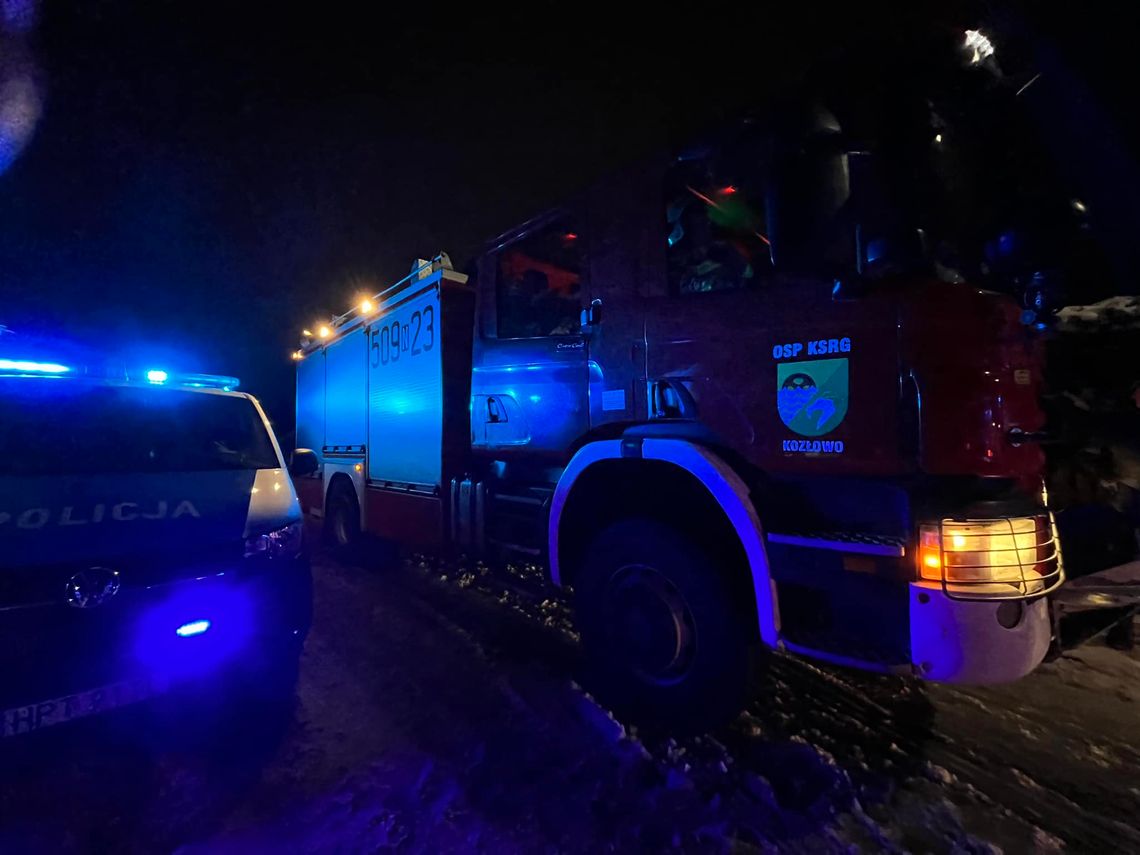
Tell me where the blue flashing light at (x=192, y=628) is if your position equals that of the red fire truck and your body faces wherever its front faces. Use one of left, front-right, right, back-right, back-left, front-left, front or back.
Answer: back-right

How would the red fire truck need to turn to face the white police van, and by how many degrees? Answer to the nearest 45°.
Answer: approximately 135° to its right

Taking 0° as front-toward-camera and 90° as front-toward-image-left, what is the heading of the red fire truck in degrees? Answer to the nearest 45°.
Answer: approximately 315°
